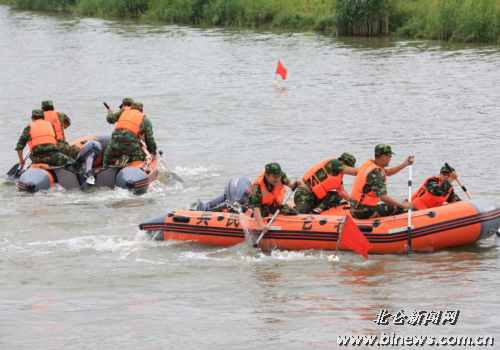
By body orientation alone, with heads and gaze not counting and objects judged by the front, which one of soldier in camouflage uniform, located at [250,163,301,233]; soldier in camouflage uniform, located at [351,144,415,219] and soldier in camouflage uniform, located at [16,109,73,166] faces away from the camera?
soldier in camouflage uniform, located at [16,109,73,166]

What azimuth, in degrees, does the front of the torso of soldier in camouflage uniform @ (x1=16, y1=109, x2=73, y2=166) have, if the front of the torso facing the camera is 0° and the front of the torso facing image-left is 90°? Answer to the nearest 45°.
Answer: approximately 180°

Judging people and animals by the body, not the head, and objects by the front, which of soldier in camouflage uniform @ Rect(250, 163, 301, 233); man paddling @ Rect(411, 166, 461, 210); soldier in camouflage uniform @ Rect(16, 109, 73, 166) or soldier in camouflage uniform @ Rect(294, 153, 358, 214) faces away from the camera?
soldier in camouflage uniform @ Rect(16, 109, 73, 166)
